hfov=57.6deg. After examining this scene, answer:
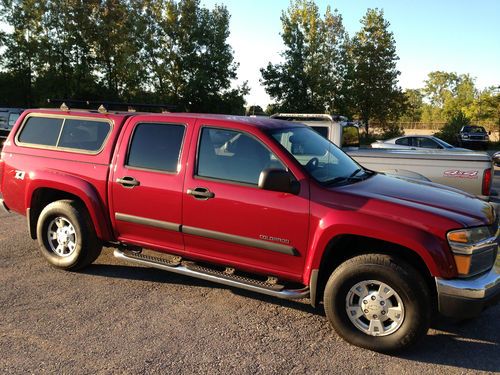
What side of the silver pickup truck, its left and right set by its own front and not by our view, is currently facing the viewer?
left

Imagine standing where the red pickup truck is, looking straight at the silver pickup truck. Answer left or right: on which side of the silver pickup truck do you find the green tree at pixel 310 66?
left

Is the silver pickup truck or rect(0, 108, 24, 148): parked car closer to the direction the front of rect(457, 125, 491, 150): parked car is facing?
the silver pickup truck

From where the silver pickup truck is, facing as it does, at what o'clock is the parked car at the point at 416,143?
The parked car is roughly at 3 o'clock from the silver pickup truck.

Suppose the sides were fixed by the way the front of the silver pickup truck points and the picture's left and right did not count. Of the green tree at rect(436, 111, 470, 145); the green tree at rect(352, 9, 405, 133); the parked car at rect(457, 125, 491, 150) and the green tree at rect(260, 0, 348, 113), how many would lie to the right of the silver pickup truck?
4

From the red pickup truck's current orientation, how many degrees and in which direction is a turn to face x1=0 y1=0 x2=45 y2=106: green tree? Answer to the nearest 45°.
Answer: approximately 180°

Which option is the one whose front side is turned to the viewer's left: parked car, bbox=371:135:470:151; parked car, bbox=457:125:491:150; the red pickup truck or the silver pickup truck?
the silver pickup truck

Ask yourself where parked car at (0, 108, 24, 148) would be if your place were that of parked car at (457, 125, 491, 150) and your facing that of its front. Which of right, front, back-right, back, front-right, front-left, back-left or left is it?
front-right

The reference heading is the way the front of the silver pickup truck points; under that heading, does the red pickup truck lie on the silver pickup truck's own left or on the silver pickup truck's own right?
on the silver pickup truck's own left

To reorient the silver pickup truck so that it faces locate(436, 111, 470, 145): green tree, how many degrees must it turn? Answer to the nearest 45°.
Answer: approximately 90° to its right

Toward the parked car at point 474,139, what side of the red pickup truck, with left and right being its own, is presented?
left
